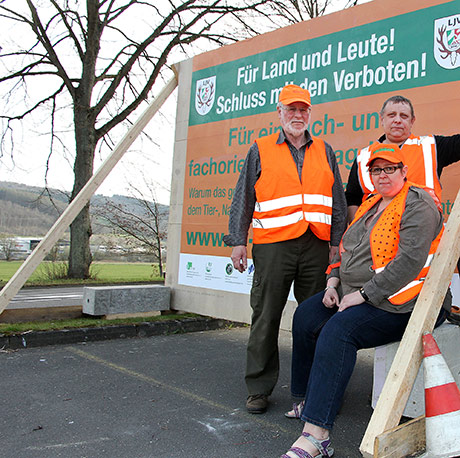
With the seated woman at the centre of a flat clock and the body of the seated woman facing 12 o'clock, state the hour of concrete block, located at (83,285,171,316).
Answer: The concrete block is roughly at 3 o'clock from the seated woman.

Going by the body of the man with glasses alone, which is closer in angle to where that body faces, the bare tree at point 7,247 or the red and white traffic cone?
the red and white traffic cone

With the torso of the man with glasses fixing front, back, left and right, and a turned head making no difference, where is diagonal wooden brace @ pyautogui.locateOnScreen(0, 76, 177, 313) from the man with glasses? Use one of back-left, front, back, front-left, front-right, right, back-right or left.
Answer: back-right

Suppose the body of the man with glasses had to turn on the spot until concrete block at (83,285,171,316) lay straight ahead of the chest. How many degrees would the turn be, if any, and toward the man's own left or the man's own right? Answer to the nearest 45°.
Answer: approximately 135° to the man's own right

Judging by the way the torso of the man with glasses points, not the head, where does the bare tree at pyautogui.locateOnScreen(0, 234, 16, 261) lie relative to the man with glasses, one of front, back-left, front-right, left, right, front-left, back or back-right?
back-right

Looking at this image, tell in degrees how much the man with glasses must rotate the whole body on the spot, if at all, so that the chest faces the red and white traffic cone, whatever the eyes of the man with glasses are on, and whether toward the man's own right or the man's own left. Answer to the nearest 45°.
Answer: approximately 45° to the man's own left

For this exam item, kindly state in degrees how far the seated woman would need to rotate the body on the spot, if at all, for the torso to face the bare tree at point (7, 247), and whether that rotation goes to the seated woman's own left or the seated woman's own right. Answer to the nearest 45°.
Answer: approximately 90° to the seated woman's own right

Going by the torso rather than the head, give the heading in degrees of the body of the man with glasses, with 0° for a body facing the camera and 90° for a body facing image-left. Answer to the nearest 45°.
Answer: approximately 0°

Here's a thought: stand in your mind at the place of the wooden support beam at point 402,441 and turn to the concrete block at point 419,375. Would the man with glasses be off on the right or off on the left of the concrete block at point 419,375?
left

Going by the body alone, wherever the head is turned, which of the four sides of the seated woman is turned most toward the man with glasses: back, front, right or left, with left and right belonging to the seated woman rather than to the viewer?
right

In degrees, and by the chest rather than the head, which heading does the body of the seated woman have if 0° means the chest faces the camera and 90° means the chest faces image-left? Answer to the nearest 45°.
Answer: approximately 45°
